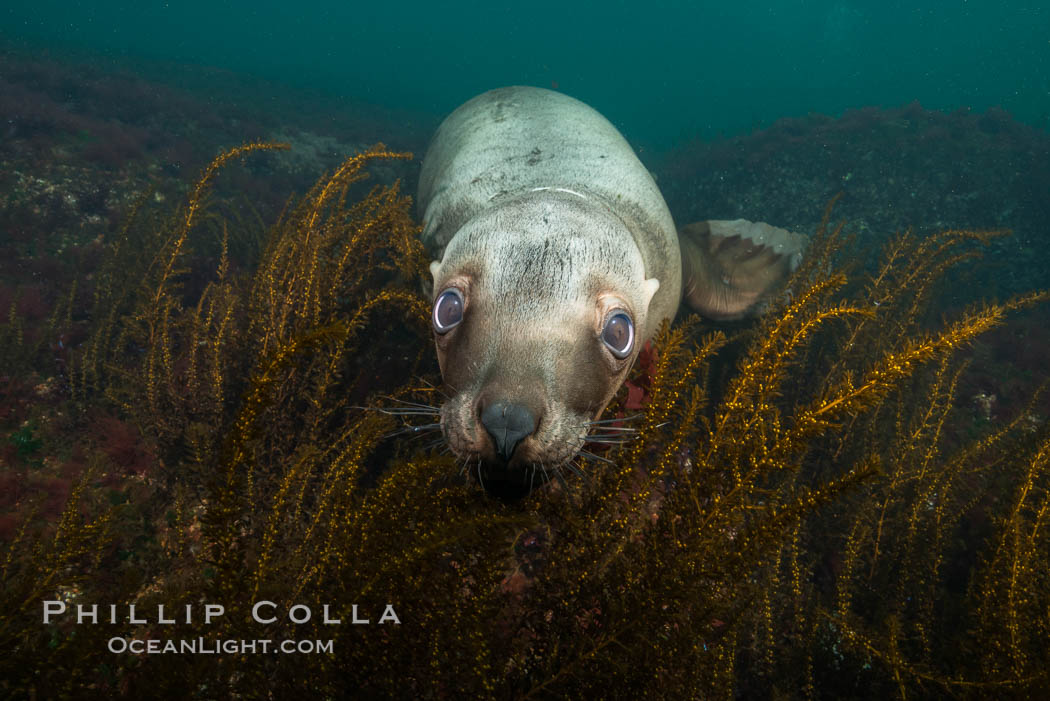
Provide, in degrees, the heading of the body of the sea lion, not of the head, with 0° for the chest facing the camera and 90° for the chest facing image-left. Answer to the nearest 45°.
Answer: approximately 0°
